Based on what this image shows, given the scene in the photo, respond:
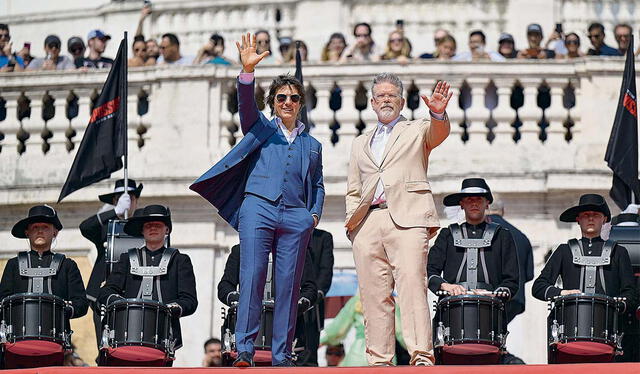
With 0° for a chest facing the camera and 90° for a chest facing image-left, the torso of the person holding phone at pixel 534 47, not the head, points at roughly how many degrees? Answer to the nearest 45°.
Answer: approximately 0°

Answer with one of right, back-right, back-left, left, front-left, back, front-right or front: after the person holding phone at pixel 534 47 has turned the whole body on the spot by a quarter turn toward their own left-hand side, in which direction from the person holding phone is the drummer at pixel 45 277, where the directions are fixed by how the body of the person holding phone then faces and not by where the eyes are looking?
back-right

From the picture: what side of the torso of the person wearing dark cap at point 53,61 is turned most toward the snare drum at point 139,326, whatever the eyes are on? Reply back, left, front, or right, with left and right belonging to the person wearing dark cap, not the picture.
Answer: front

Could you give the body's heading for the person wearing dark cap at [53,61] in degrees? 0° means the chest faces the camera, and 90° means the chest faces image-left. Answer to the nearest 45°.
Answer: approximately 0°

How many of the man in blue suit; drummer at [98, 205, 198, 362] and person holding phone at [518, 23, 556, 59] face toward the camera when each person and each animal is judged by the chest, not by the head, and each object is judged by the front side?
3

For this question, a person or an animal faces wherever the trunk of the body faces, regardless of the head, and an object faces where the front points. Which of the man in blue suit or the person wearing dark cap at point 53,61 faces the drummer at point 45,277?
the person wearing dark cap

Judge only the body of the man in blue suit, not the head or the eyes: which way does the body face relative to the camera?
toward the camera

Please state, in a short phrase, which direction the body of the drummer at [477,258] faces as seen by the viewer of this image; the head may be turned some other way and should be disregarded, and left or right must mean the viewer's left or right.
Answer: facing the viewer
